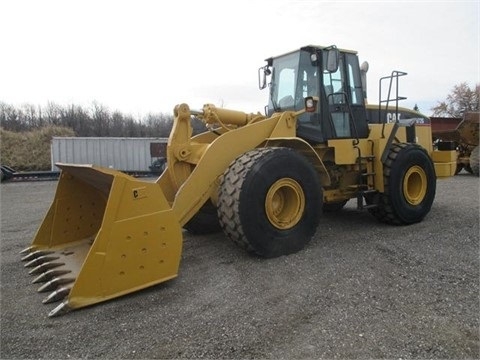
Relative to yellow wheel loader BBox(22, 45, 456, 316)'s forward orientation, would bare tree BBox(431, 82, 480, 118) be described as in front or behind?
behind

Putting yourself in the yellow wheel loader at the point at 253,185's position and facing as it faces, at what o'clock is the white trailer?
The white trailer is roughly at 4 o'clock from the yellow wheel loader.

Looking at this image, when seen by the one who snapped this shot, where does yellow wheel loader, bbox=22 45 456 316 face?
facing the viewer and to the left of the viewer
